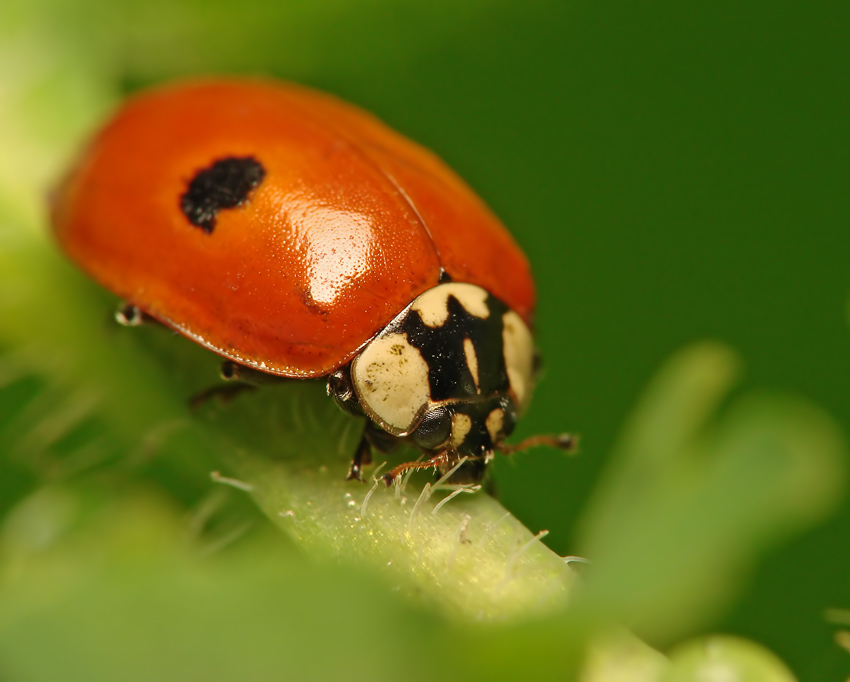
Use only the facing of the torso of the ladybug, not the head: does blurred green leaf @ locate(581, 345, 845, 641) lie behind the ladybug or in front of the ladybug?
in front

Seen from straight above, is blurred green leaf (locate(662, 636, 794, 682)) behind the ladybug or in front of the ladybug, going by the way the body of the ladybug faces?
in front
